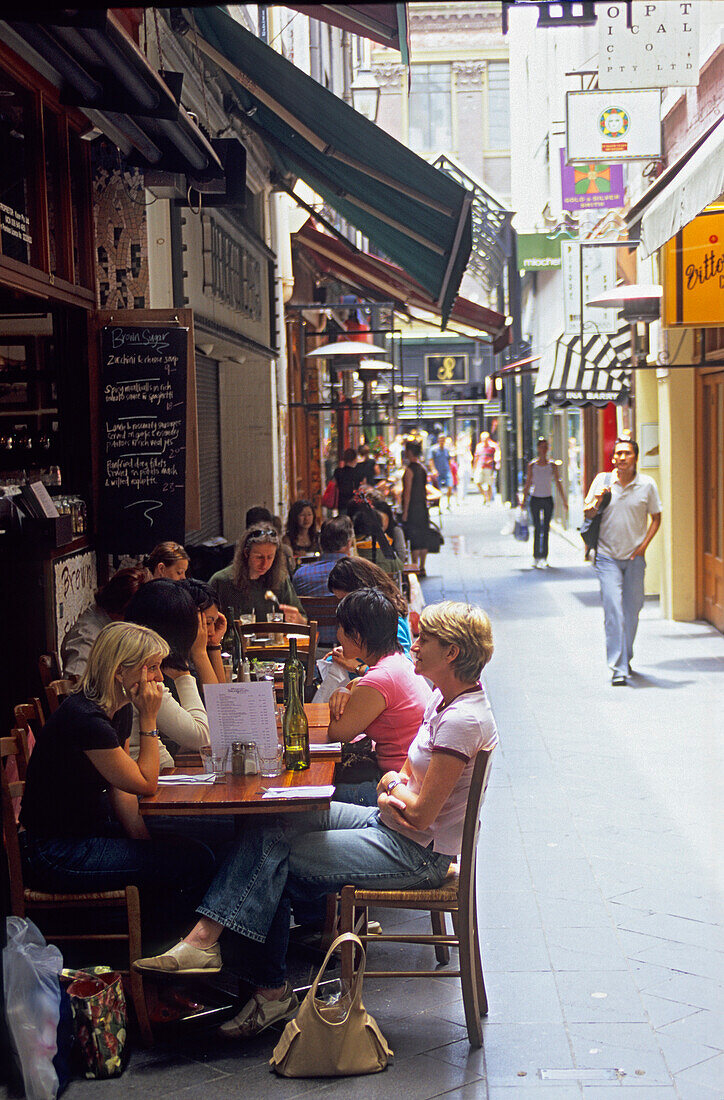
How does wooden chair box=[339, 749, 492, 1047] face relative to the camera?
to the viewer's left

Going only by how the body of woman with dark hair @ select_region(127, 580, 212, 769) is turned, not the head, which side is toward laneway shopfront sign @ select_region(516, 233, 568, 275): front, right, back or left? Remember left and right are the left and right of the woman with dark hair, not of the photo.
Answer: left

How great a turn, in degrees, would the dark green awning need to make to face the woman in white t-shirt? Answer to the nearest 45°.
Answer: approximately 90° to its right

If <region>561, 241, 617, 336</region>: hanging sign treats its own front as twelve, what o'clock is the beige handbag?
The beige handbag is roughly at 12 o'clock from the hanging sign.

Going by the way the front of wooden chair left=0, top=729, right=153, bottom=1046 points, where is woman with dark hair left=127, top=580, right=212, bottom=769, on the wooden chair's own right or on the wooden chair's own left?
on the wooden chair's own left

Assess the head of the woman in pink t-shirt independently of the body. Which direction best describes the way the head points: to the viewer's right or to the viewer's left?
to the viewer's left

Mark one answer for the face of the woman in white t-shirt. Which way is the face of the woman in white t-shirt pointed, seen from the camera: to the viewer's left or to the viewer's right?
to the viewer's left

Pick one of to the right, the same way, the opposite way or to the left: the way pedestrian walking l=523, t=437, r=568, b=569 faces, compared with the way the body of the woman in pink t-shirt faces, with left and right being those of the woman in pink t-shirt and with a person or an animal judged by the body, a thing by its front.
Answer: to the left

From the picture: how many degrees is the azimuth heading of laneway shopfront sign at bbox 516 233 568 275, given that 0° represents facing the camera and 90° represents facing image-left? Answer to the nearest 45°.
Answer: approximately 0°

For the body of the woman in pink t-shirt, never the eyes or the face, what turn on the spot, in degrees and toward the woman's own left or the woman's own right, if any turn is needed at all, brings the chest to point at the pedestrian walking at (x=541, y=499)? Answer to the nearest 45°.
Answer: approximately 90° to the woman's own right

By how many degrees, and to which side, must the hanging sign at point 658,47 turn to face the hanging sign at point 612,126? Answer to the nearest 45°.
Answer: approximately 180°

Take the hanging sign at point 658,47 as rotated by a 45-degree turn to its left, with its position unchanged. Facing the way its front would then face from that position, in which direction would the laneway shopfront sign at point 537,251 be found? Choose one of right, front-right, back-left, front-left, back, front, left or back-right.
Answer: back-left

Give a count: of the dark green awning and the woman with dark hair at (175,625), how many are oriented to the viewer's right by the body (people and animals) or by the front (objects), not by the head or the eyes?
2
